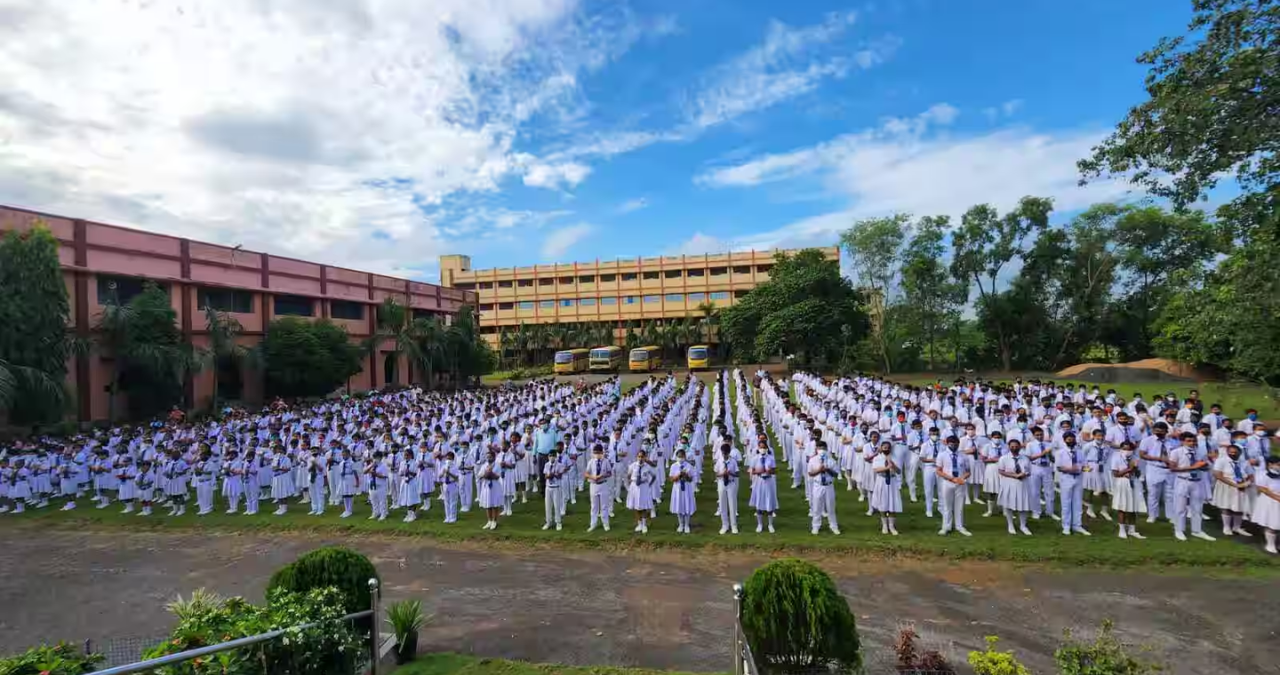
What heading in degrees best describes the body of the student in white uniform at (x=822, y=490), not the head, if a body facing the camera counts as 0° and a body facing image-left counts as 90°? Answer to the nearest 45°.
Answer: approximately 0°

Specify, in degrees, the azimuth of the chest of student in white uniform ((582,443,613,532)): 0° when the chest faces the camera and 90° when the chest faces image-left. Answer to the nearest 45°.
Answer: approximately 0°

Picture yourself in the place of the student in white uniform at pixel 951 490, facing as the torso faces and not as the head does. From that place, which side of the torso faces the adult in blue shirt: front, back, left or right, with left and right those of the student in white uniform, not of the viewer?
right

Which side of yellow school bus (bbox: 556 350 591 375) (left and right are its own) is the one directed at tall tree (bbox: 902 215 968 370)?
left

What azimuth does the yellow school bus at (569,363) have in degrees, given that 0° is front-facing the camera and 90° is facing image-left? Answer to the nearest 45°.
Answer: approximately 45°

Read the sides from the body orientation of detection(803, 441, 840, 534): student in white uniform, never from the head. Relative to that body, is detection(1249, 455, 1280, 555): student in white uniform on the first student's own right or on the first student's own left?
on the first student's own left
